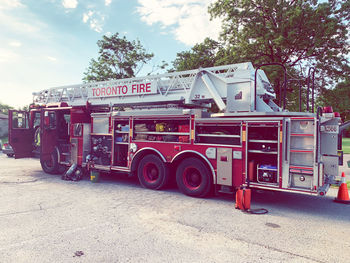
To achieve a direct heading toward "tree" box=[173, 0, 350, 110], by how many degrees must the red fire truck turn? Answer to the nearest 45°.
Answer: approximately 90° to its right

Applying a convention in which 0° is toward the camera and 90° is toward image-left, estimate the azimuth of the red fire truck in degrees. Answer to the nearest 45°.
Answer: approximately 135°
